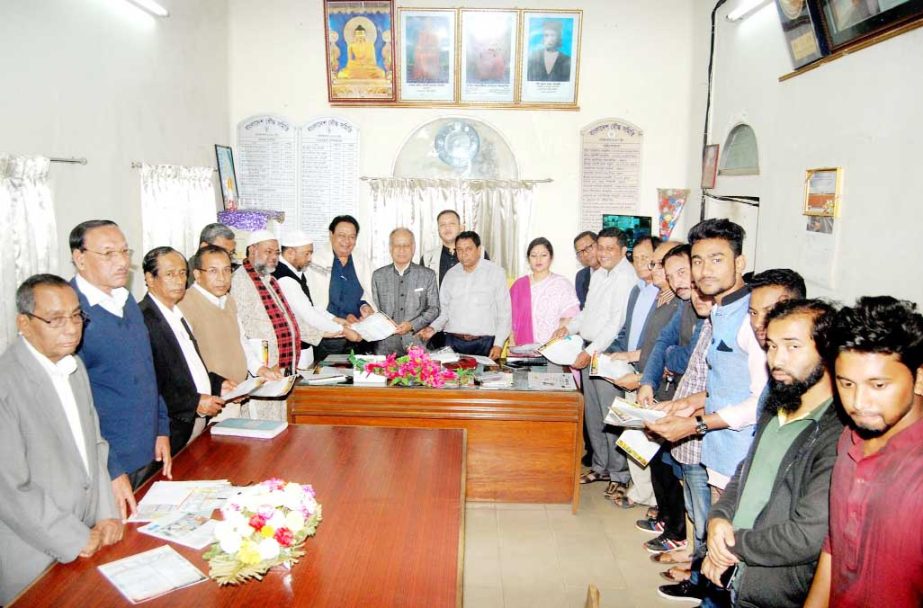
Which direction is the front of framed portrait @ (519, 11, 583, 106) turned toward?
toward the camera

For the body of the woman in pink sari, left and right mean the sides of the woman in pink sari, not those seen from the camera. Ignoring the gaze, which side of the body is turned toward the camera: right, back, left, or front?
front

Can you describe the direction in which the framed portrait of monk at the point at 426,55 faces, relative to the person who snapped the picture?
facing the viewer

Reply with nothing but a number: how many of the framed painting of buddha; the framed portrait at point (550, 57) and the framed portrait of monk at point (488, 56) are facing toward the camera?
3

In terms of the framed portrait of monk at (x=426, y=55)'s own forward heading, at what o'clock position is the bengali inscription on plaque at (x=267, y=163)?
The bengali inscription on plaque is roughly at 3 o'clock from the framed portrait of monk.

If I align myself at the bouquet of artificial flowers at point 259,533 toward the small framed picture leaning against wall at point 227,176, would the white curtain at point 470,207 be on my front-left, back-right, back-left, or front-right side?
front-right

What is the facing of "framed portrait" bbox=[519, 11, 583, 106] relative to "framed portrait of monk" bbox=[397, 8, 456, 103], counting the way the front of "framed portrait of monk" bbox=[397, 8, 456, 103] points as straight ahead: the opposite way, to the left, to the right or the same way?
the same way

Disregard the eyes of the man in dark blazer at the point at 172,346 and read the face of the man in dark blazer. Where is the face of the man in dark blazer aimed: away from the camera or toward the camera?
toward the camera

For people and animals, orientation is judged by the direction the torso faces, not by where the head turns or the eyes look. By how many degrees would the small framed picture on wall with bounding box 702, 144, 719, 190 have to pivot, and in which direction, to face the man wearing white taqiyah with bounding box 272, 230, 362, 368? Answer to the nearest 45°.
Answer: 0° — it already faces them

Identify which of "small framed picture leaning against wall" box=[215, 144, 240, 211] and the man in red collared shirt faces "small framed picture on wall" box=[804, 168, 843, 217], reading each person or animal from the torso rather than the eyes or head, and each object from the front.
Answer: "small framed picture leaning against wall" box=[215, 144, 240, 211]

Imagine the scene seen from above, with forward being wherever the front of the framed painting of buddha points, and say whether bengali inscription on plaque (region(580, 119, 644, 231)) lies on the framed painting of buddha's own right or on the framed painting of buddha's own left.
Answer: on the framed painting of buddha's own left

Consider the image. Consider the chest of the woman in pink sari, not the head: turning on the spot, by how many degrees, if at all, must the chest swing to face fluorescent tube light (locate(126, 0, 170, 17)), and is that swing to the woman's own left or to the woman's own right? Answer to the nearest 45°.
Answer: approximately 90° to the woman's own right

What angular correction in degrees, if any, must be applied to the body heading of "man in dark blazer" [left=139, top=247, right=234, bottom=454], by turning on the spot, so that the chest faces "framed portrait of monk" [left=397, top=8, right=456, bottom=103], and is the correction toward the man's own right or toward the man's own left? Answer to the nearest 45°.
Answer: approximately 90° to the man's own left

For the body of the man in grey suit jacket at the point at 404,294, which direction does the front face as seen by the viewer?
toward the camera

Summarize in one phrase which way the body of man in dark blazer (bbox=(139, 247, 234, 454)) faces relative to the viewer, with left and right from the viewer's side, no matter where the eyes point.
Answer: facing the viewer and to the right of the viewer
